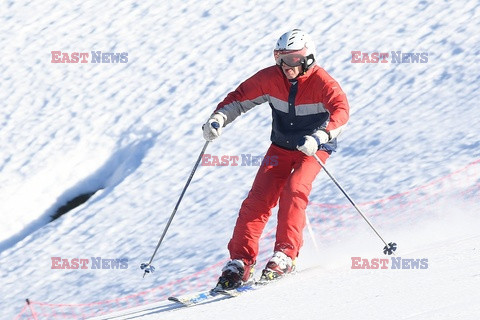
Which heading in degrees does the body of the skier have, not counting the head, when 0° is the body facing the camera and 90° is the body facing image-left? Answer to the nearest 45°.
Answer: approximately 45°
